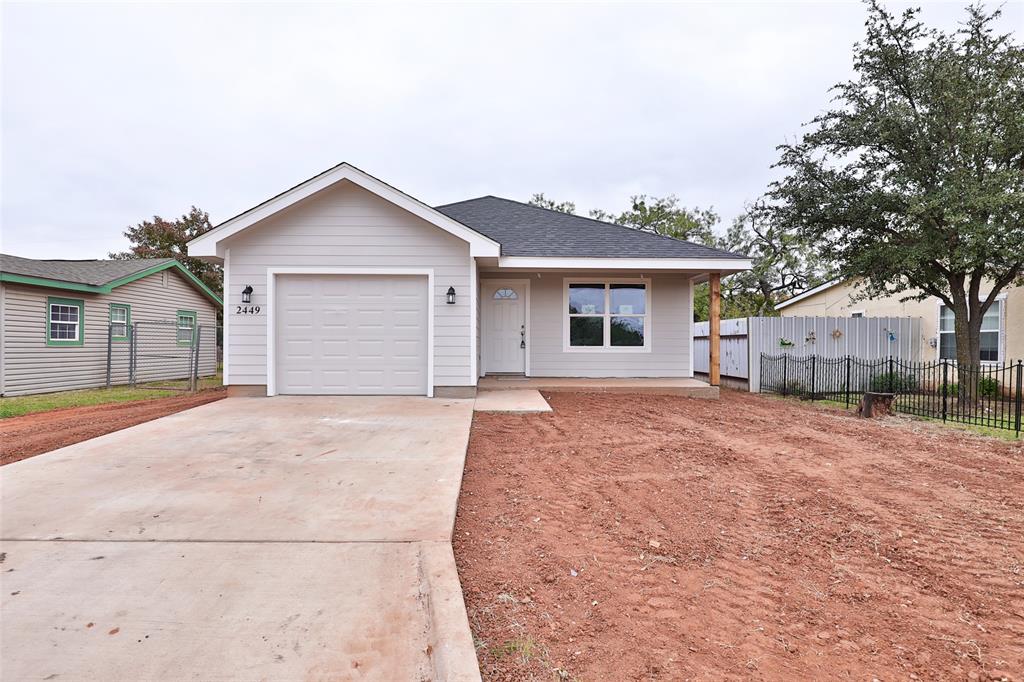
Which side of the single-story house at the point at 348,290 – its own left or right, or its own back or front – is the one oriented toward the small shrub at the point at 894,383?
left

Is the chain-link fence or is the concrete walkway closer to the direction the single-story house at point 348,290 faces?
the concrete walkway

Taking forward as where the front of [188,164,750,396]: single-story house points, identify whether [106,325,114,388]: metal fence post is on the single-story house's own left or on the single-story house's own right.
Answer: on the single-story house's own right

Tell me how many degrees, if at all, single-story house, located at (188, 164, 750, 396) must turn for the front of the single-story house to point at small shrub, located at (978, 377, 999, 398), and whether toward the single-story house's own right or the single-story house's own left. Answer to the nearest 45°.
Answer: approximately 90° to the single-story house's own left

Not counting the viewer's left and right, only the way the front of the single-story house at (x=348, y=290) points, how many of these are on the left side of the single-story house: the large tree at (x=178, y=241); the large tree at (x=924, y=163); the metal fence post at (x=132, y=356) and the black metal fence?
2

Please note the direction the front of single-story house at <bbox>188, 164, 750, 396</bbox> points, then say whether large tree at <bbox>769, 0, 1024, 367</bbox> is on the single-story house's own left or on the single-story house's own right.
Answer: on the single-story house's own left

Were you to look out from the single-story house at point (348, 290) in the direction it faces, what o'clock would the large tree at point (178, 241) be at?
The large tree is roughly at 5 o'clock from the single-story house.

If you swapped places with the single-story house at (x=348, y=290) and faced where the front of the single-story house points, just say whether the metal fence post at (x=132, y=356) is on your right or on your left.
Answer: on your right

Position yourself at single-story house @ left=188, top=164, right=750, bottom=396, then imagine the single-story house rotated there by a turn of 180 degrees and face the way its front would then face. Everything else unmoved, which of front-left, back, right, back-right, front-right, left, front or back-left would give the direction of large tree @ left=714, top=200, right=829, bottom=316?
front-right

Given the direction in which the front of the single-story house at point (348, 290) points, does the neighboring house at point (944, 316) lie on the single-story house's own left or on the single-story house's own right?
on the single-story house's own left

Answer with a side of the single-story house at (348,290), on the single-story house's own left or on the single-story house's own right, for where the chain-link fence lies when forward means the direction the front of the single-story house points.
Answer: on the single-story house's own right

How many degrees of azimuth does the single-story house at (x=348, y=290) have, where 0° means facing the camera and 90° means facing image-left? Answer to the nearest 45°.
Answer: approximately 0°
